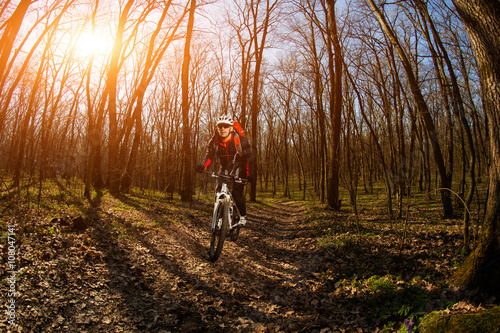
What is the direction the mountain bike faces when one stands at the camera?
facing the viewer

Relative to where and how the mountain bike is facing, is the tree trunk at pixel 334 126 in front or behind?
behind

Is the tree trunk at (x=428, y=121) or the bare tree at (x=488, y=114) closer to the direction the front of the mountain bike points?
the bare tree

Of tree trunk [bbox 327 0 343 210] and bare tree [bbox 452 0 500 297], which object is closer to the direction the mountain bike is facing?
the bare tree

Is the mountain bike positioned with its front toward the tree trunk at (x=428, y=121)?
no

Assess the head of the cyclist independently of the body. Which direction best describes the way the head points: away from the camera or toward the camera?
toward the camera

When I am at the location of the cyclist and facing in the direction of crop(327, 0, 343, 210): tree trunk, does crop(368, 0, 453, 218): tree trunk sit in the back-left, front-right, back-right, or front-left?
front-right

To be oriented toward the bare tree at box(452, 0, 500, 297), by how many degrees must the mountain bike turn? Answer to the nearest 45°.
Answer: approximately 45° to its left
